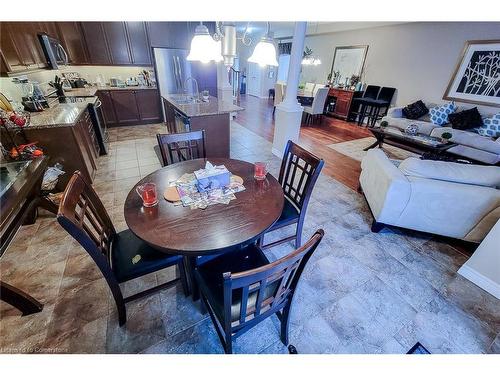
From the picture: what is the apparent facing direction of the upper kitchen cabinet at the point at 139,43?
toward the camera

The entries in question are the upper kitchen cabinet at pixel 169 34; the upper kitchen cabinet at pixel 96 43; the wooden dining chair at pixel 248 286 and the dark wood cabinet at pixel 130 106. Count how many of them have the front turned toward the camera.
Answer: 3

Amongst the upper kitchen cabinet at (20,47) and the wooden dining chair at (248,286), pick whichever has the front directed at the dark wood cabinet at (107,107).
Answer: the wooden dining chair

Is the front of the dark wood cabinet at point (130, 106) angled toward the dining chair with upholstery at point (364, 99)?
no

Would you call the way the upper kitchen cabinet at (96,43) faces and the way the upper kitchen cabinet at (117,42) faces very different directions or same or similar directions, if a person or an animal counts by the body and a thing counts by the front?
same or similar directions

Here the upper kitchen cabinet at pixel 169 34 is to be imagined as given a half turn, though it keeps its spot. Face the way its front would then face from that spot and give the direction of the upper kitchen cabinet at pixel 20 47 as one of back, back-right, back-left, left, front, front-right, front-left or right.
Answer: back-left

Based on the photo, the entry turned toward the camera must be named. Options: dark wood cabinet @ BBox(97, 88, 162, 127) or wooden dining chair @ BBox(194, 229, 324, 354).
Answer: the dark wood cabinet

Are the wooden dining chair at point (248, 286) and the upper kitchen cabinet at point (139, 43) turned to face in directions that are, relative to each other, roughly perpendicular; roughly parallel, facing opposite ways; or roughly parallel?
roughly parallel, facing opposite ways

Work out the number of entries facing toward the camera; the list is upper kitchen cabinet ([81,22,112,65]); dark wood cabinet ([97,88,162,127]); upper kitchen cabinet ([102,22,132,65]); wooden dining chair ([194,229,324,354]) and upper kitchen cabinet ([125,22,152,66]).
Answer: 4

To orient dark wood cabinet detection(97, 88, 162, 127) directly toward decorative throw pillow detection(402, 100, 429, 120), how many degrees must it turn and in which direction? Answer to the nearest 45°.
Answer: approximately 45° to its left

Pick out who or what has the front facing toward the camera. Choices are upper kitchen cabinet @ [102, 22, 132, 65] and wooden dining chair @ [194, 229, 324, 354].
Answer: the upper kitchen cabinet

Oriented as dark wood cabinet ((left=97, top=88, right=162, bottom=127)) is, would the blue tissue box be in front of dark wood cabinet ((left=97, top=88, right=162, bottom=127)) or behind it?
in front

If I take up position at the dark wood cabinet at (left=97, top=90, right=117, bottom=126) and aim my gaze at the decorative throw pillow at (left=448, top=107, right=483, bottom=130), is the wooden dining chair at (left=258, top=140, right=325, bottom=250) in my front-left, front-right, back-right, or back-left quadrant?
front-right

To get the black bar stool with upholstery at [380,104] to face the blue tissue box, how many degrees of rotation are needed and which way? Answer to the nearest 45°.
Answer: approximately 45° to its left

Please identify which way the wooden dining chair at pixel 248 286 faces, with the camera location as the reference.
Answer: facing away from the viewer and to the left of the viewer

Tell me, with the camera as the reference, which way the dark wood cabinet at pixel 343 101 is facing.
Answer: facing the viewer and to the left of the viewer

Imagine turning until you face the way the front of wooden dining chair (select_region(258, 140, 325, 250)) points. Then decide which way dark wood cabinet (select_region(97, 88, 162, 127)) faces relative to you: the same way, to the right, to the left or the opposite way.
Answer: to the left

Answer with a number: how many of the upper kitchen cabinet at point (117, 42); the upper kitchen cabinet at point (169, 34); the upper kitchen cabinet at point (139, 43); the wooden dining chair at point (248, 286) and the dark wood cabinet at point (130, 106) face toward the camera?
4
